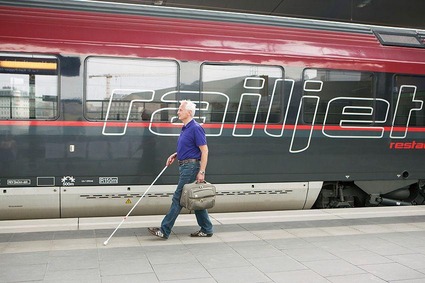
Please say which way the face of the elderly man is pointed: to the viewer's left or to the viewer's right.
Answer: to the viewer's left

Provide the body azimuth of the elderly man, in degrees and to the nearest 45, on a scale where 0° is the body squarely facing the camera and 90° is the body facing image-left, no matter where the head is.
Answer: approximately 90°

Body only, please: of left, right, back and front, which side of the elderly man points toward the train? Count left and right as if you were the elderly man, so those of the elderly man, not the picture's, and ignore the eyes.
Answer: right
